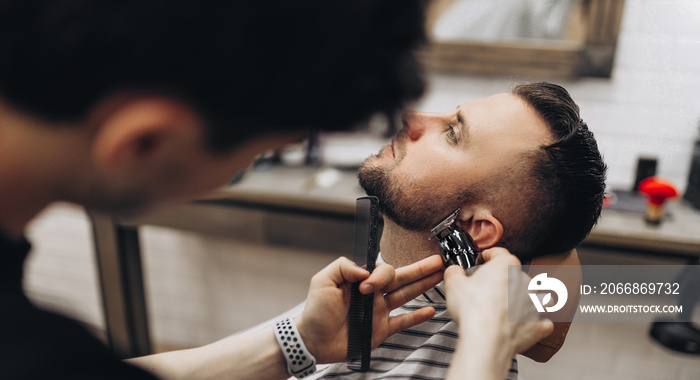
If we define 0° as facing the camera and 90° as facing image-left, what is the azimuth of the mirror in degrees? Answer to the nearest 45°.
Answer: approximately 0°
